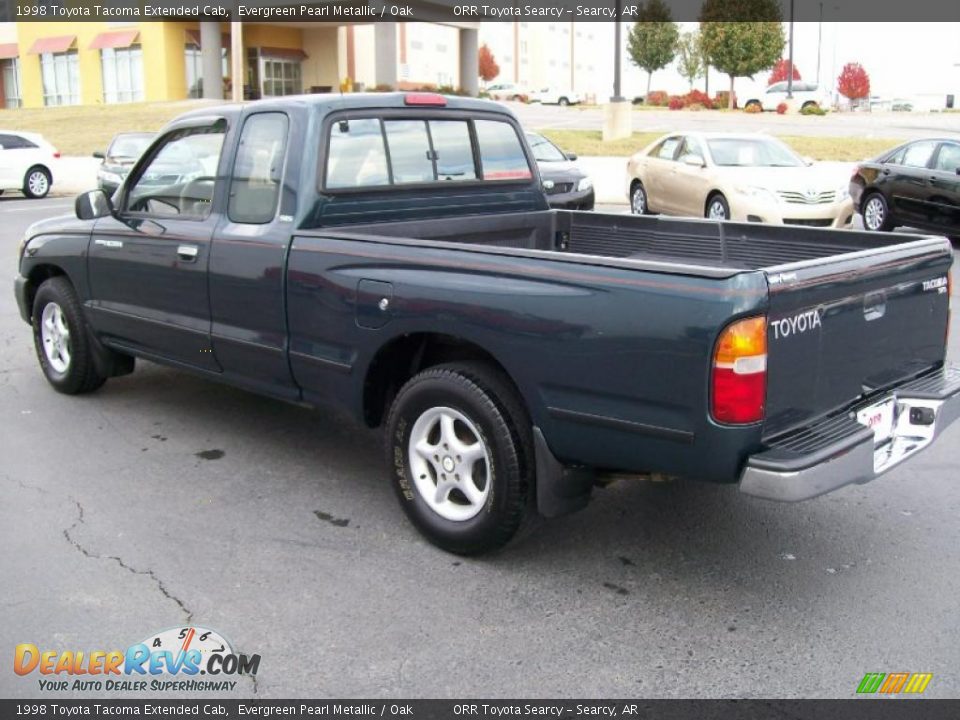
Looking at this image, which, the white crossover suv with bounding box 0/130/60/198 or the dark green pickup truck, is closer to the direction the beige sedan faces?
the dark green pickup truck

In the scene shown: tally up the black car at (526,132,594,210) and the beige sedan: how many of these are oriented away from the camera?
0

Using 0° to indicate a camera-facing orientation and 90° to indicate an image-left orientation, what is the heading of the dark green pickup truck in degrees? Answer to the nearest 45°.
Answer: approximately 135°

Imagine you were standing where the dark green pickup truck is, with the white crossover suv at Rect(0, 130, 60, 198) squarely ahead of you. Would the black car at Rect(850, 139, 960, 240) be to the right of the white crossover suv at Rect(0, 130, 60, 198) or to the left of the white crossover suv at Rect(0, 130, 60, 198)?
right

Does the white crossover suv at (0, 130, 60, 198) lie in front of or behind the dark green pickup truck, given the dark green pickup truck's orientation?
in front

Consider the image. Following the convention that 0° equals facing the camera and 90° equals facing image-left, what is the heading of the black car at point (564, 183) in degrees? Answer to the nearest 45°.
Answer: approximately 315°

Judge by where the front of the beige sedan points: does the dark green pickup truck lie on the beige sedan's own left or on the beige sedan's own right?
on the beige sedan's own right

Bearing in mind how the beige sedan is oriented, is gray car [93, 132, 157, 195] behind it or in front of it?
behind
